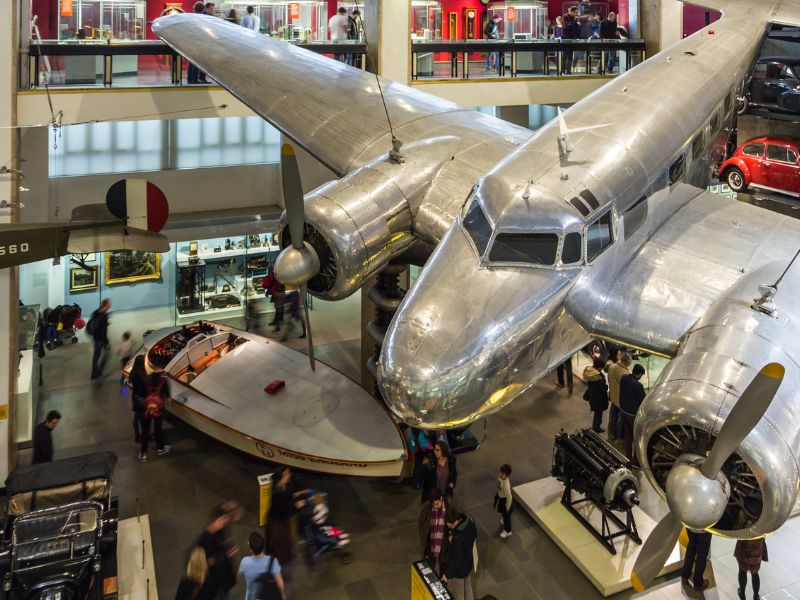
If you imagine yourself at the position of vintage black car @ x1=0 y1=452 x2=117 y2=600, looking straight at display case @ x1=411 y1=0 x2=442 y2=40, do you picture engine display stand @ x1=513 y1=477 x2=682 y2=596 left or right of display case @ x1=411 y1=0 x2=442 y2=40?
right

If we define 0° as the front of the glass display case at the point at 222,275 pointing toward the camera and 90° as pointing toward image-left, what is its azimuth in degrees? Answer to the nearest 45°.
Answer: approximately 0°

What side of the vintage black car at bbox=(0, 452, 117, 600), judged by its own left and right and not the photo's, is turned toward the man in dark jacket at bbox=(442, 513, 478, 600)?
left

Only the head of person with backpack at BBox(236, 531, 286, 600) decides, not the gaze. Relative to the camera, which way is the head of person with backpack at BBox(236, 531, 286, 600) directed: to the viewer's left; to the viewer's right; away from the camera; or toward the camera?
away from the camera

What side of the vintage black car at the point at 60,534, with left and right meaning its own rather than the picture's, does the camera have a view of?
front

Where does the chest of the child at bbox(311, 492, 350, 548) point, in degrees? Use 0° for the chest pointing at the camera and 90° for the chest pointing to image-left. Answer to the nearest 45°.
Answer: approximately 315°
